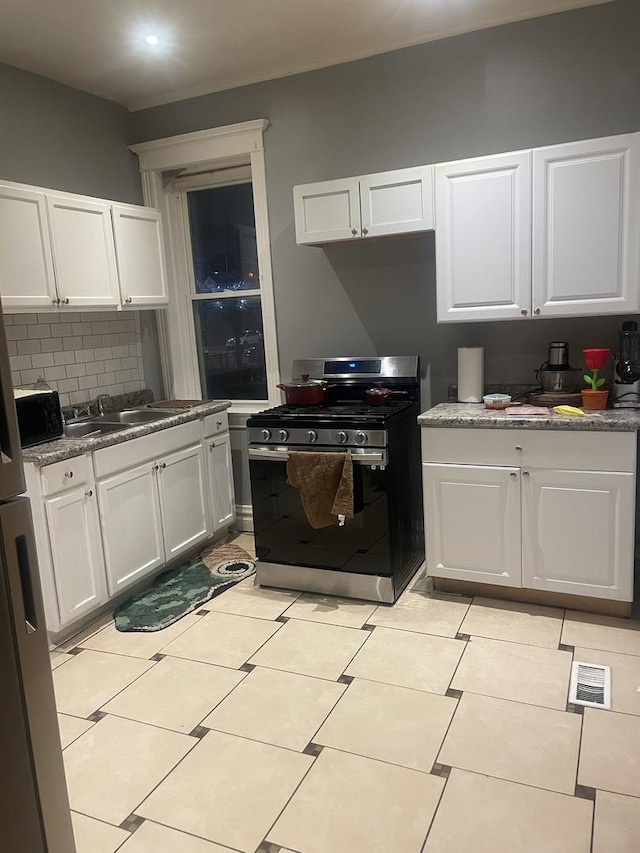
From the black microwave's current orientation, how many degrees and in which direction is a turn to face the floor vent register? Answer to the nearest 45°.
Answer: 0° — it already faces it

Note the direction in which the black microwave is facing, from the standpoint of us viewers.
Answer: facing the viewer and to the right of the viewer

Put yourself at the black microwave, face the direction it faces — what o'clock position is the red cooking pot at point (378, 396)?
The red cooking pot is roughly at 11 o'clock from the black microwave.

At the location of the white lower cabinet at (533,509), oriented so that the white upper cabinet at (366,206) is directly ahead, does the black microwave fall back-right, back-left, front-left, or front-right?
front-left

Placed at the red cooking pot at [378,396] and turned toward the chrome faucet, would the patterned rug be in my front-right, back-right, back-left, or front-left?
front-left

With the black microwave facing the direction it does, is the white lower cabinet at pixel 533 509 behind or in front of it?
in front

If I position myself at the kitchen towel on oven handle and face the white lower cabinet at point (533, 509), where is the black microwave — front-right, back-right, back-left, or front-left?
back-right

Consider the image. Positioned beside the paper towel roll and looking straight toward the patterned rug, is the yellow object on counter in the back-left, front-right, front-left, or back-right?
back-left

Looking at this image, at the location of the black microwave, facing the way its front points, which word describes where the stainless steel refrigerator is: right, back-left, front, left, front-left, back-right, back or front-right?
front-right

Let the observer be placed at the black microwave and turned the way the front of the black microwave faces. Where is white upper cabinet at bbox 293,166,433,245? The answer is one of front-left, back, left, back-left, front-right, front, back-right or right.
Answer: front-left

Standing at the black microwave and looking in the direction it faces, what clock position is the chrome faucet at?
The chrome faucet is roughly at 8 o'clock from the black microwave.
